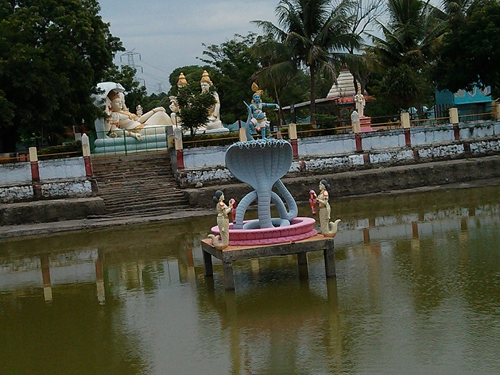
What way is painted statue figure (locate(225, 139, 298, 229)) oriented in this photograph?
toward the camera

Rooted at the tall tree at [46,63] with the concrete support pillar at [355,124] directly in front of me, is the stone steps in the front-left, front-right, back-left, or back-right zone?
front-right

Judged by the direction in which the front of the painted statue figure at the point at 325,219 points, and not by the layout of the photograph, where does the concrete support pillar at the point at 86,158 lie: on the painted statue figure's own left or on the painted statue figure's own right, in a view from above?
on the painted statue figure's own right

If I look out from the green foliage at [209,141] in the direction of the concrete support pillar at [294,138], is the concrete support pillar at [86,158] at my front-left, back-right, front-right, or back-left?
back-right

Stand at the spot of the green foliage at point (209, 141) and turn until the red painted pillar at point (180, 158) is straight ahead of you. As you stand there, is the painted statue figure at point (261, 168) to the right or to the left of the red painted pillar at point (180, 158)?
left

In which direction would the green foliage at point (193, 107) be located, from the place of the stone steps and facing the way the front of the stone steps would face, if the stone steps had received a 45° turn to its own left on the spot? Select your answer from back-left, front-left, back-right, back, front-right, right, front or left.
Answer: left
